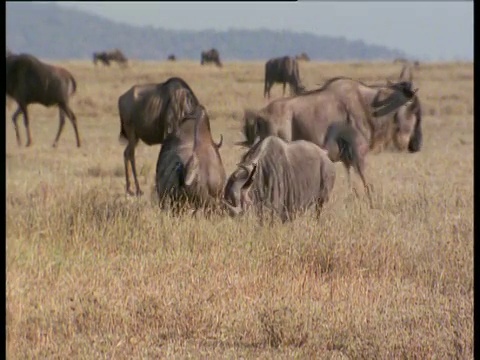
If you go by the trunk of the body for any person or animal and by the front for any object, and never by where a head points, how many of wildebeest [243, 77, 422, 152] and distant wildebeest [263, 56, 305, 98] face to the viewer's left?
0

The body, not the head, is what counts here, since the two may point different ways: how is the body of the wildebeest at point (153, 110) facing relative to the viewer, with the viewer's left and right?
facing to the right of the viewer

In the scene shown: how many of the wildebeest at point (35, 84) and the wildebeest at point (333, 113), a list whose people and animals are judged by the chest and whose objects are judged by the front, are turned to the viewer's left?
1

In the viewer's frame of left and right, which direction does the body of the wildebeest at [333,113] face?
facing to the right of the viewer

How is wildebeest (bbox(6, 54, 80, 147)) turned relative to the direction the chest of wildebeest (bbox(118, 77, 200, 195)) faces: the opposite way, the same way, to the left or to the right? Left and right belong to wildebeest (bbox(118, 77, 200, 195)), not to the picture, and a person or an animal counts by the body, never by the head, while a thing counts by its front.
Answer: the opposite way

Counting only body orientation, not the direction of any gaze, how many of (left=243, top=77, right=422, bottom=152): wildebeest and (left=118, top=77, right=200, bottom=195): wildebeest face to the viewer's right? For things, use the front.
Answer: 2

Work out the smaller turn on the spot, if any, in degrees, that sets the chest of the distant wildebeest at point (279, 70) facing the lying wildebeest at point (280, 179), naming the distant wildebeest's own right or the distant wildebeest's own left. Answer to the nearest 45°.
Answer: approximately 90° to the distant wildebeest's own right

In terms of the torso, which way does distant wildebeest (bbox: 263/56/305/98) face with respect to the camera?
to the viewer's right

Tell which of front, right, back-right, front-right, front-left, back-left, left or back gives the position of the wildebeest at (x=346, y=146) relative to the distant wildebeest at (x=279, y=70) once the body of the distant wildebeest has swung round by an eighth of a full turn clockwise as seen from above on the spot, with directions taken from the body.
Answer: front-right
